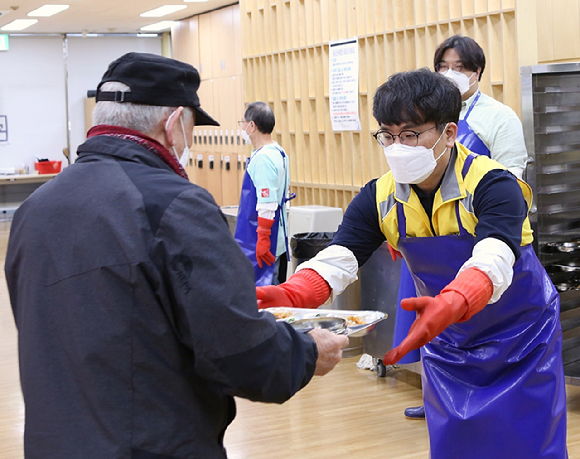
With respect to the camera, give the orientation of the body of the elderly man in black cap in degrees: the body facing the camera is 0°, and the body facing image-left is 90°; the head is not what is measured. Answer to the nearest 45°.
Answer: approximately 225°

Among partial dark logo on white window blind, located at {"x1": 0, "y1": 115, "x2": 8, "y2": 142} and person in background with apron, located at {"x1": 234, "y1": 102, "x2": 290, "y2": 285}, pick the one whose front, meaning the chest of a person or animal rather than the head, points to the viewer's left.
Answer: the person in background with apron

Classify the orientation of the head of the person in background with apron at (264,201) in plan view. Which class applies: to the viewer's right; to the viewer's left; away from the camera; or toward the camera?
to the viewer's left

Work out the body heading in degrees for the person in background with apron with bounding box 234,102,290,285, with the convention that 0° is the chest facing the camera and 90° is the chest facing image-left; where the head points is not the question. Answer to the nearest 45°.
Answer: approximately 90°

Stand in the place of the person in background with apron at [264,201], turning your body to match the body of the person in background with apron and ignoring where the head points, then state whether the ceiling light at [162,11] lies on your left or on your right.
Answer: on your right

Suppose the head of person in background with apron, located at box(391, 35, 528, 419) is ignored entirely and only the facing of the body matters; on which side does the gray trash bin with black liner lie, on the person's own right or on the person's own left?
on the person's own right

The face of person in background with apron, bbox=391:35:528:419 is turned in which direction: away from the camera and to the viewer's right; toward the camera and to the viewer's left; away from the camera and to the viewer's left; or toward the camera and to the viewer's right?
toward the camera and to the viewer's left

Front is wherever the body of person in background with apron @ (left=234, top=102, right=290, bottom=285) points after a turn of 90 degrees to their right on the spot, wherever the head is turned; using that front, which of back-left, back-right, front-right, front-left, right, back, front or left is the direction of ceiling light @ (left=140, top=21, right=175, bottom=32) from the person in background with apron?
front

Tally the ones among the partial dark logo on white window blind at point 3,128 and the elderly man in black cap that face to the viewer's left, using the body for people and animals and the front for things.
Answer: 0
